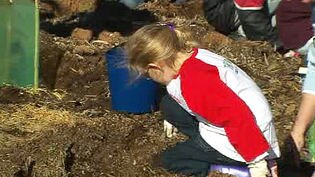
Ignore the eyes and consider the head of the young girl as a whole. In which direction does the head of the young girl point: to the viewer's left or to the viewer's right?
to the viewer's left

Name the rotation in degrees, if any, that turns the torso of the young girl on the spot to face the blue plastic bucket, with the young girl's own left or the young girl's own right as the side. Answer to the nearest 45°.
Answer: approximately 45° to the young girl's own right

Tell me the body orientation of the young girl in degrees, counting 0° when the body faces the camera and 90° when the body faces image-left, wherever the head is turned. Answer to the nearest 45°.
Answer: approximately 90°
